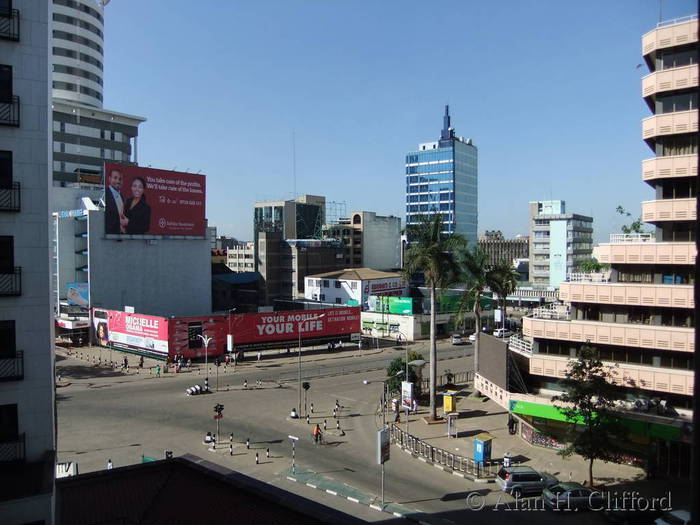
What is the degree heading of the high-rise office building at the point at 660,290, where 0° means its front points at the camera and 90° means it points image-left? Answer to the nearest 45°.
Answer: approximately 45°

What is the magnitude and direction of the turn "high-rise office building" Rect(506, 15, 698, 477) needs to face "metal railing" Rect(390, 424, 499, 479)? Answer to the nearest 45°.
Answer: approximately 45° to its right

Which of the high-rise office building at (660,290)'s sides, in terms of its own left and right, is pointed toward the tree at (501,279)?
right

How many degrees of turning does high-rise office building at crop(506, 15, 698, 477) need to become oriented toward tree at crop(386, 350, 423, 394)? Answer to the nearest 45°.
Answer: approximately 90° to its right

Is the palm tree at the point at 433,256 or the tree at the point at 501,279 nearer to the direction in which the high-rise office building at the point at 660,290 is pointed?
the palm tree

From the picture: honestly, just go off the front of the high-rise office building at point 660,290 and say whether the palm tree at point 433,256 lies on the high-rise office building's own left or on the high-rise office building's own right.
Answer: on the high-rise office building's own right

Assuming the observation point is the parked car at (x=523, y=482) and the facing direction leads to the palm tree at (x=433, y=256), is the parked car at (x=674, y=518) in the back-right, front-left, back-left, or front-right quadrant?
back-right

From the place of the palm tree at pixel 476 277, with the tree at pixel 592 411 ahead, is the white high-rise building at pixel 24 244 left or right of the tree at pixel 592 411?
right

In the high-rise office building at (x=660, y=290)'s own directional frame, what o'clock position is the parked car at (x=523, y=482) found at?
The parked car is roughly at 12 o'clock from the high-rise office building.

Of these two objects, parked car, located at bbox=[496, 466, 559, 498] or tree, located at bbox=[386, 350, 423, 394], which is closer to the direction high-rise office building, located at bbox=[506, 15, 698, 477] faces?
the parked car
